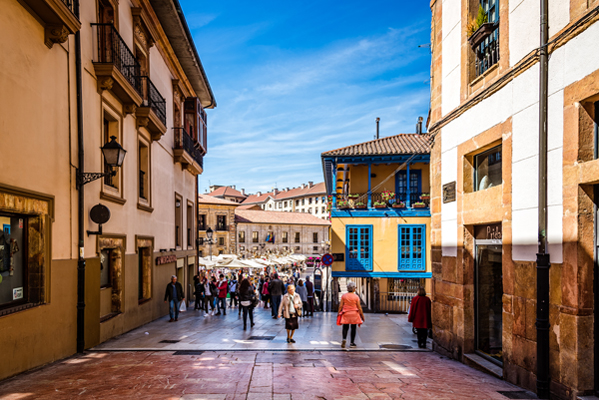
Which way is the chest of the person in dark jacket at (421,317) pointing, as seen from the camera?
away from the camera

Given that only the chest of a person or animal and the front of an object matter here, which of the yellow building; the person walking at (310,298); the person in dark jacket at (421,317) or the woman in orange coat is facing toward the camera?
the yellow building

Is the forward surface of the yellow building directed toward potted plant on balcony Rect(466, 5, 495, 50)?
yes

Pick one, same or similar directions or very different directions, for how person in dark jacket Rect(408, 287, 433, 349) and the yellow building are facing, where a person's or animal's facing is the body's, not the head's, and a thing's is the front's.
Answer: very different directions

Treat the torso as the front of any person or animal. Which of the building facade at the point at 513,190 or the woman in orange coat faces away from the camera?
the woman in orange coat

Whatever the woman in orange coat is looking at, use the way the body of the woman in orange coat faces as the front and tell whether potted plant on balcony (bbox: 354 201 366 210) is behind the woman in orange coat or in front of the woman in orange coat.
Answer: in front

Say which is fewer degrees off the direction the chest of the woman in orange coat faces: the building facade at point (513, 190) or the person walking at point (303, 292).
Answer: the person walking

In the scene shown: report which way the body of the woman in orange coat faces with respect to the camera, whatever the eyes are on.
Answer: away from the camera

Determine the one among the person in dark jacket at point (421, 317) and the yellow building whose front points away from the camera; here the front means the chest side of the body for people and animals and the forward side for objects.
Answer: the person in dark jacket

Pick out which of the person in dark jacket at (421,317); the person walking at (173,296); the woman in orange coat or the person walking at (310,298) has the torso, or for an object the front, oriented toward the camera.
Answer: the person walking at (173,296)
